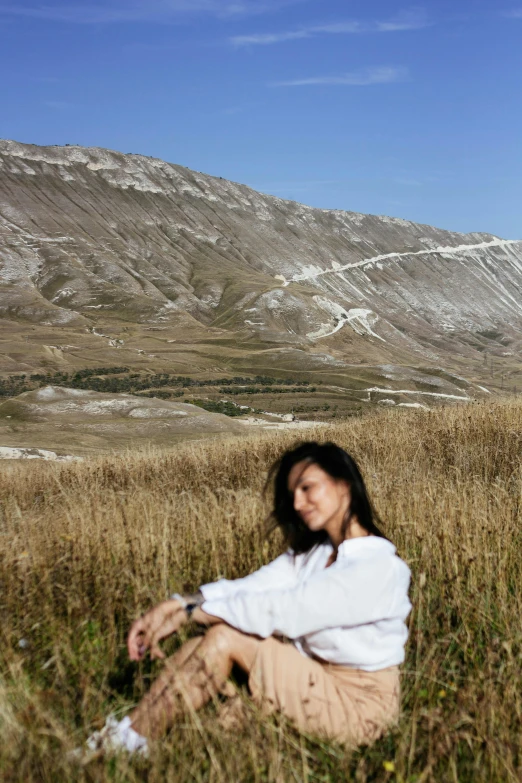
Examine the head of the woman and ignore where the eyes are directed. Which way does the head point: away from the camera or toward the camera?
toward the camera

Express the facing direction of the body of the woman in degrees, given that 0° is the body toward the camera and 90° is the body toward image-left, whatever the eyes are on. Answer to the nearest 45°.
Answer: approximately 90°
